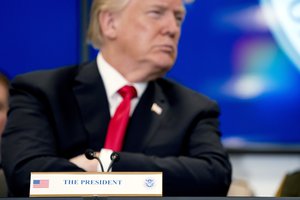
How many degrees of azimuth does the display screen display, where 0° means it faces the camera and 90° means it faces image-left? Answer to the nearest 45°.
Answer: approximately 0°

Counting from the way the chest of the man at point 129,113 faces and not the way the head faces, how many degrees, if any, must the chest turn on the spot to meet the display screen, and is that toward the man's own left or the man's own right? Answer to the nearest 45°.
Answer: approximately 135° to the man's own left

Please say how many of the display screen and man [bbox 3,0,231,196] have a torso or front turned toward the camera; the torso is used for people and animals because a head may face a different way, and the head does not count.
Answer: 2

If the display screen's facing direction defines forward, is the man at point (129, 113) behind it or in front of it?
in front

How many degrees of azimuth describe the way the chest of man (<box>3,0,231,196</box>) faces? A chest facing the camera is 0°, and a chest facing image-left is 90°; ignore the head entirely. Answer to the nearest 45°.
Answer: approximately 0°
